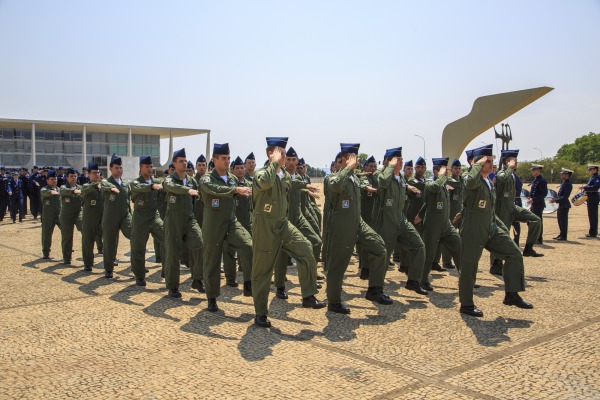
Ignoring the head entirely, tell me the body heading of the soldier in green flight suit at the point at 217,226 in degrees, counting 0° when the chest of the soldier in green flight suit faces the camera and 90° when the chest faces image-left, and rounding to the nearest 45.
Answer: approximately 315°

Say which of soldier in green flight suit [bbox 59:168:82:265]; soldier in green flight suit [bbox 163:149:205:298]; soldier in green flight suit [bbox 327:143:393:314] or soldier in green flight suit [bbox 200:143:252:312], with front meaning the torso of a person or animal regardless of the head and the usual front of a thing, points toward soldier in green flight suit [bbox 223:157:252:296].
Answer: soldier in green flight suit [bbox 59:168:82:265]

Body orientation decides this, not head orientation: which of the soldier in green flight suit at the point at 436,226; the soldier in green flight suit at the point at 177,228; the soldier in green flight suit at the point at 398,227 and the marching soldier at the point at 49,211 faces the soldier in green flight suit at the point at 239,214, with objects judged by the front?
the marching soldier

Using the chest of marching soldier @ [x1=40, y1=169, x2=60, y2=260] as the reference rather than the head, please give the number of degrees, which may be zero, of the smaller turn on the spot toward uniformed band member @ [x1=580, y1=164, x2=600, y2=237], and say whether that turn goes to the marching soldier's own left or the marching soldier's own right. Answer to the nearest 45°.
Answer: approximately 45° to the marching soldier's own left

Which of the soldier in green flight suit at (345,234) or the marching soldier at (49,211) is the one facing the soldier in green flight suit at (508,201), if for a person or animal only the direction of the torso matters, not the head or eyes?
the marching soldier

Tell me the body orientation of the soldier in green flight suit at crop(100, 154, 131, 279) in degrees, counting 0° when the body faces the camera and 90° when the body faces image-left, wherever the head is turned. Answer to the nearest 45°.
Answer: approximately 315°
